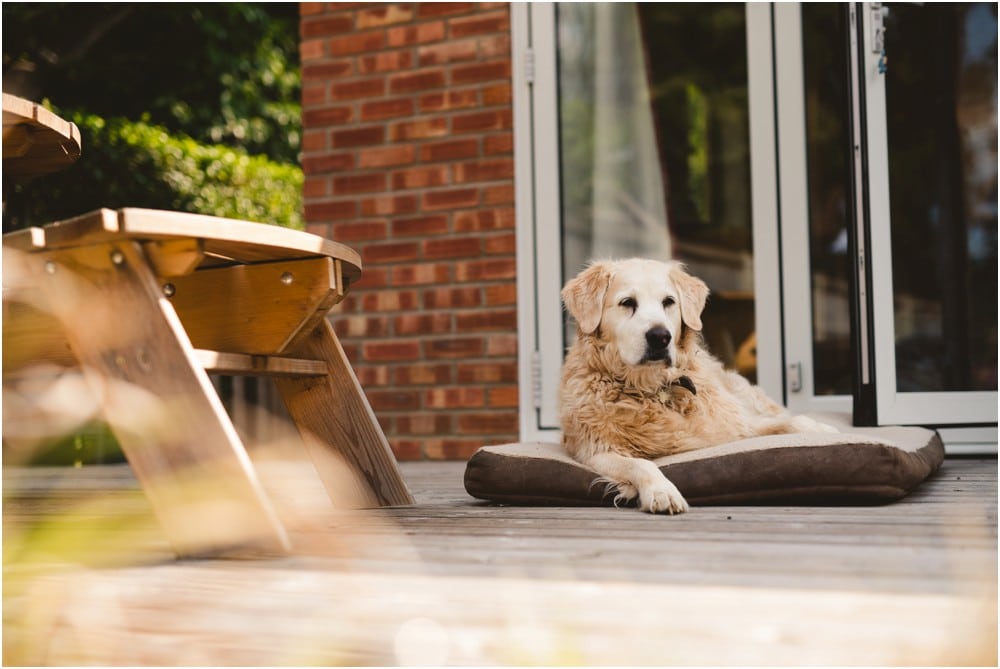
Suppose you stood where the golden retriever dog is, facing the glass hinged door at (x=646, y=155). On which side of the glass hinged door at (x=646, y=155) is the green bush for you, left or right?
left

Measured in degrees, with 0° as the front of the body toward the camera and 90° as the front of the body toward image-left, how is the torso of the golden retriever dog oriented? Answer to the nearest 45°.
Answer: approximately 45°

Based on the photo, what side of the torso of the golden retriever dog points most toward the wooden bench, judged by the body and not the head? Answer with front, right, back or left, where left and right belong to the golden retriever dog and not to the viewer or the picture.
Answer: front

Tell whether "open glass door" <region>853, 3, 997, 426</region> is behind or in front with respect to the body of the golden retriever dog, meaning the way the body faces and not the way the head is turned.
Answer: behind

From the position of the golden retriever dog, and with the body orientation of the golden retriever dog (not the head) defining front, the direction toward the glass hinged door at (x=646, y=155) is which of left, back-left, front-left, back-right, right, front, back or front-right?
back-right

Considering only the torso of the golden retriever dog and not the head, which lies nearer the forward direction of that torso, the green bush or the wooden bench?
the wooden bench

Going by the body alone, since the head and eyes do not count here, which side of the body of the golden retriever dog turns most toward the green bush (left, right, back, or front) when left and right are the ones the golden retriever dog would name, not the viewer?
right

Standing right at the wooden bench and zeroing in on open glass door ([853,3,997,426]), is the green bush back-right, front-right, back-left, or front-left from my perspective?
front-left
